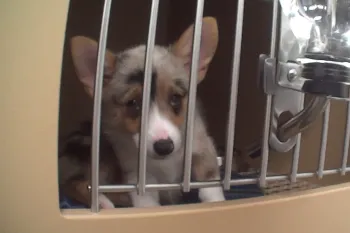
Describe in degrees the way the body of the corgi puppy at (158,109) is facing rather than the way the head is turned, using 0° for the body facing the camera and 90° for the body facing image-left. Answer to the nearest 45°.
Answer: approximately 0°
